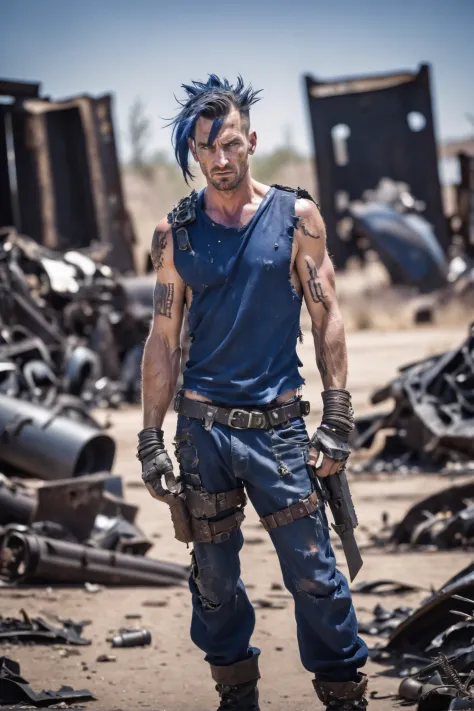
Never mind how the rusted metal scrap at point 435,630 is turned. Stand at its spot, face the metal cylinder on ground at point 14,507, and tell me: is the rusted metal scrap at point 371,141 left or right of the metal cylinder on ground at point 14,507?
right

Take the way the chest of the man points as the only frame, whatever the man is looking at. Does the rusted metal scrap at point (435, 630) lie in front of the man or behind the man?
behind

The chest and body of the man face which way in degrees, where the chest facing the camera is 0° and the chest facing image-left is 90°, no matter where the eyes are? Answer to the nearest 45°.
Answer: approximately 0°

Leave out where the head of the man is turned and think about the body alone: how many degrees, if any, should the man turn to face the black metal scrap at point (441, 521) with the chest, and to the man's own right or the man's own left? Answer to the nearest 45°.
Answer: approximately 180°

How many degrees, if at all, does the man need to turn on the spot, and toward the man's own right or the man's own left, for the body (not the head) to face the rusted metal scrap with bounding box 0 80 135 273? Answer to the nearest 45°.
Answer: approximately 180°

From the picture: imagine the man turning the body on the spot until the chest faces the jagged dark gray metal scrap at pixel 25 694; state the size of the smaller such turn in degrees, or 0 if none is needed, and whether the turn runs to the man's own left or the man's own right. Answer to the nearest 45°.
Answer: approximately 135° to the man's own right

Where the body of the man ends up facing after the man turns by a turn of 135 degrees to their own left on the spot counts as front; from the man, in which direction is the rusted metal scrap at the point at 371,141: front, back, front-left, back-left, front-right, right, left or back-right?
front-left

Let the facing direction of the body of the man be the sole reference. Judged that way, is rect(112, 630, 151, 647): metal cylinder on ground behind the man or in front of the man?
behind

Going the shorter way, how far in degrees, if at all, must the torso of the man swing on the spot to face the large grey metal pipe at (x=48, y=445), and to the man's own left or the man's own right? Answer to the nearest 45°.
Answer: approximately 180°
